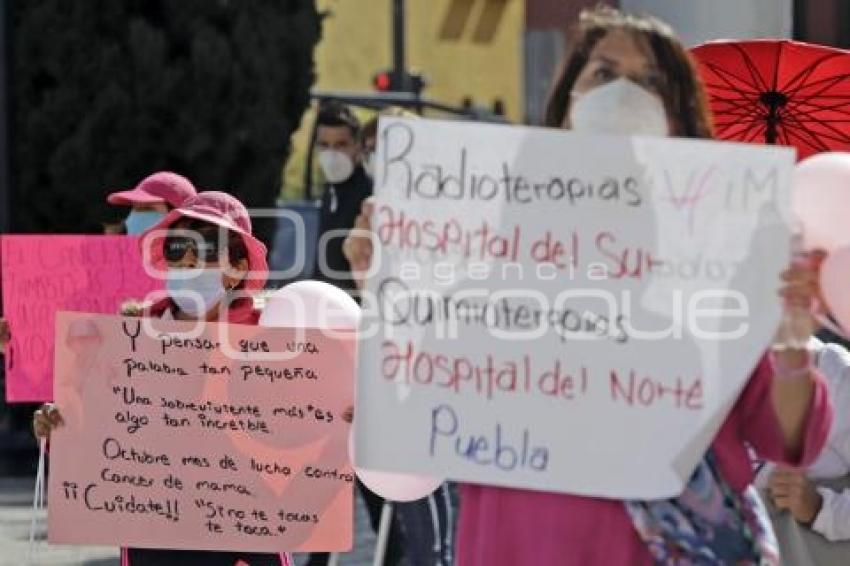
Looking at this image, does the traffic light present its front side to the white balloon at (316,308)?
yes

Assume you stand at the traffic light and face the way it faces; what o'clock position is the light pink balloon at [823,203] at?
The light pink balloon is roughly at 12 o'clock from the traffic light.

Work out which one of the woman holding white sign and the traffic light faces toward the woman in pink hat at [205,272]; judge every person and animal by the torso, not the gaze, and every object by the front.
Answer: the traffic light

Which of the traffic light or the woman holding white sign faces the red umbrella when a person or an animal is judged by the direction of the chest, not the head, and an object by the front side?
the traffic light

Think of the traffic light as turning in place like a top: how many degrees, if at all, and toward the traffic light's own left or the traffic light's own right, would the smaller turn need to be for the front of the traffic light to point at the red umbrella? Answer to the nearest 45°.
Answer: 0° — it already faces it

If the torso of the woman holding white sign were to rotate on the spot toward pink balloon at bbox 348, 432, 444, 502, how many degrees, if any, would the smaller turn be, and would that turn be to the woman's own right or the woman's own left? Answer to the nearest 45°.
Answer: approximately 135° to the woman's own right

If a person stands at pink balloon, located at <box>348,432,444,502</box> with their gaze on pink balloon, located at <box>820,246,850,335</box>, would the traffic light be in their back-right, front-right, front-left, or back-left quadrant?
back-left

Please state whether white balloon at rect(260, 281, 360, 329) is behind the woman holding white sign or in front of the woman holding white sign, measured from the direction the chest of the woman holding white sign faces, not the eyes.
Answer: behind

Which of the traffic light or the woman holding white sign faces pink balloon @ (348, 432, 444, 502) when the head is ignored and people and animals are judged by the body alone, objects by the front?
the traffic light

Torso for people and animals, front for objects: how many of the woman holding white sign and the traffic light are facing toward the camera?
2

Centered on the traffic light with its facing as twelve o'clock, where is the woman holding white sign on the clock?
The woman holding white sign is roughly at 12 o'clock from the traffic light.
